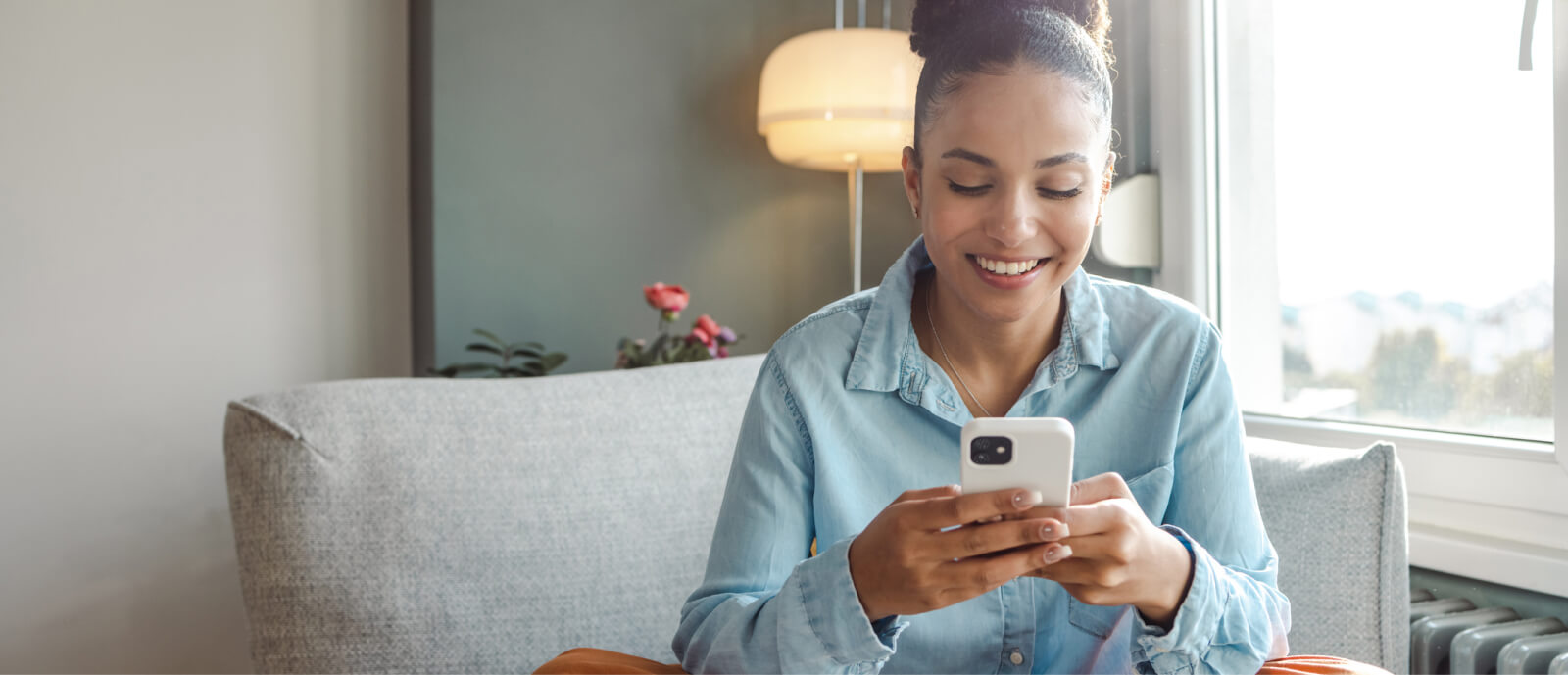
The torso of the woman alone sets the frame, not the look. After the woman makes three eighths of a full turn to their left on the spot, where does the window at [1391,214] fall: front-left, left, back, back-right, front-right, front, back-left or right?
front

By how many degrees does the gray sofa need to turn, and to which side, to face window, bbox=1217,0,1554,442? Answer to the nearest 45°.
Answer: approximately 90° to its left

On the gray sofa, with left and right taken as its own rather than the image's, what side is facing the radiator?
left

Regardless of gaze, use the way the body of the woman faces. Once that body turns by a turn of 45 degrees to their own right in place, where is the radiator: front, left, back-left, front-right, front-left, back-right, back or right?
back

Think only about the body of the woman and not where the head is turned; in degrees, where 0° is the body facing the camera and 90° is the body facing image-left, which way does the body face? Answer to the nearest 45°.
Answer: approximately 0°

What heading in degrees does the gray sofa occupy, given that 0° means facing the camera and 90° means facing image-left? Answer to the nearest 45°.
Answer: approximately 0°
